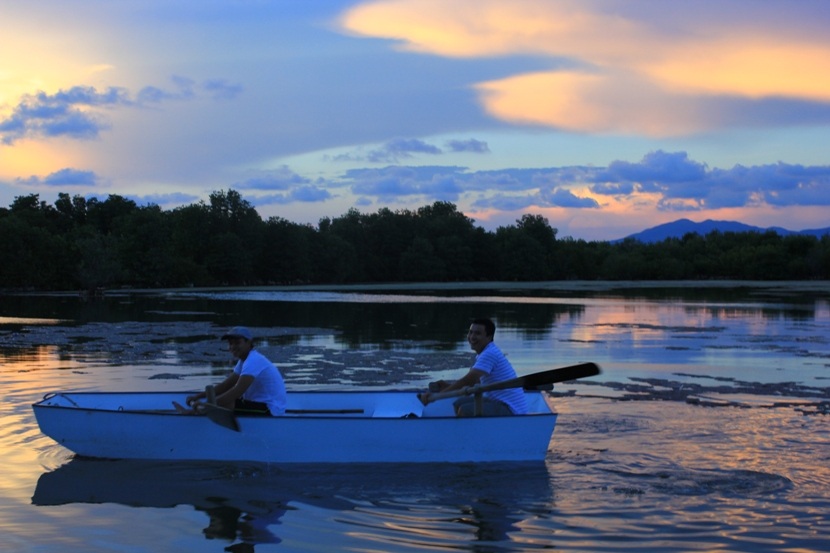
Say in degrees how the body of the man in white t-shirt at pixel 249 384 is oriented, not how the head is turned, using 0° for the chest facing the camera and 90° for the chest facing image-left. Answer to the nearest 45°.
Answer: approximately 90°

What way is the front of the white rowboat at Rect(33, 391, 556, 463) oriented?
to the viewer's left

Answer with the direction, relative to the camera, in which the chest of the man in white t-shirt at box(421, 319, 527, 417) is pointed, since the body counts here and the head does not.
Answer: to the viewer's left

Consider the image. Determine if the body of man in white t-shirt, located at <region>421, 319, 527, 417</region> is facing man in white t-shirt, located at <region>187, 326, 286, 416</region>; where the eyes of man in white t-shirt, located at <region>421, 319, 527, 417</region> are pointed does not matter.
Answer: yes

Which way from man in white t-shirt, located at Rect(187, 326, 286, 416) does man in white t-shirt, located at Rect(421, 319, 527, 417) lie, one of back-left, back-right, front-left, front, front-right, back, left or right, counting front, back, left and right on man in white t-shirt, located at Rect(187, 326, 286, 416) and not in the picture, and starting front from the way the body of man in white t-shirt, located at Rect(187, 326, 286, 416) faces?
back
